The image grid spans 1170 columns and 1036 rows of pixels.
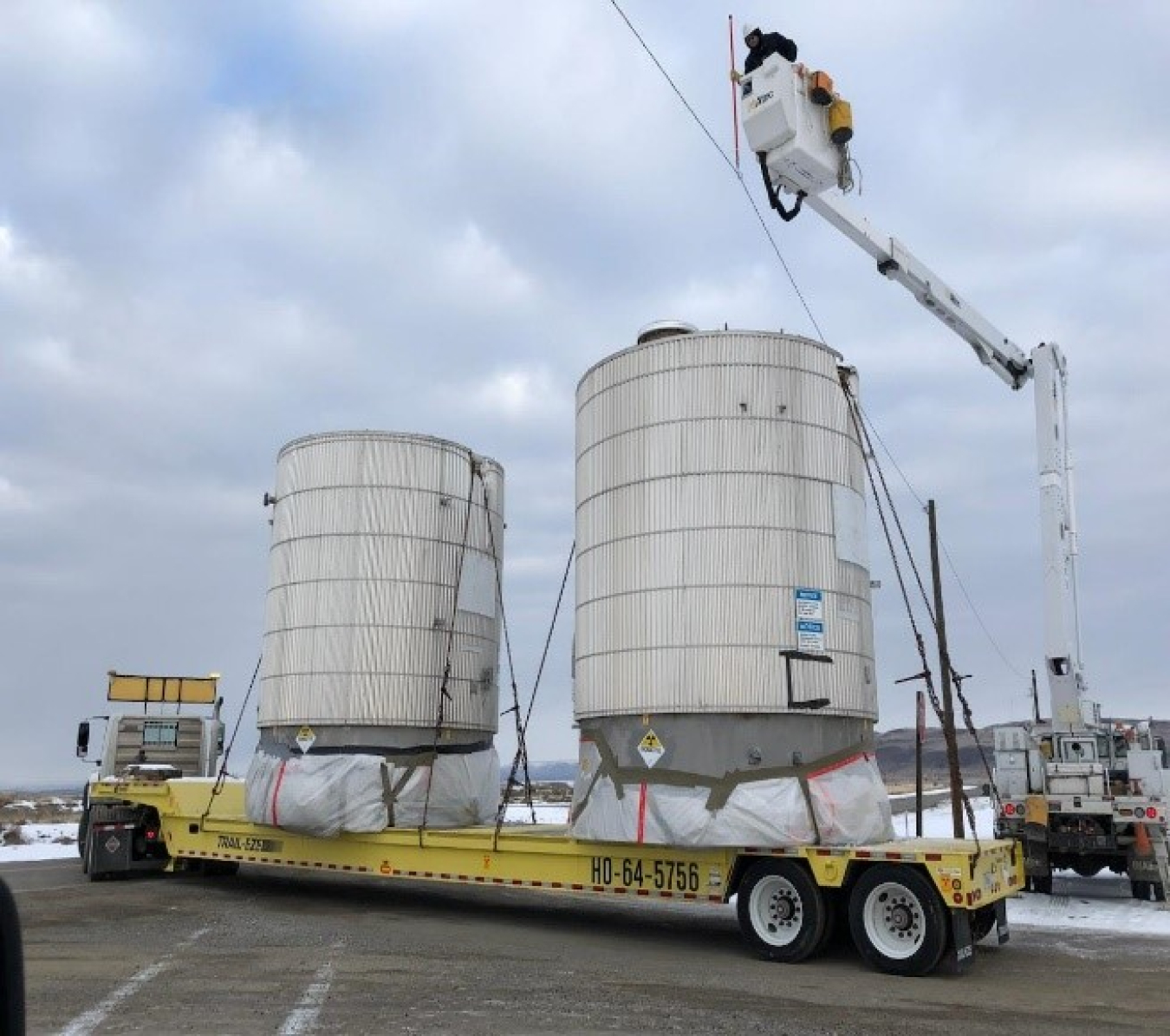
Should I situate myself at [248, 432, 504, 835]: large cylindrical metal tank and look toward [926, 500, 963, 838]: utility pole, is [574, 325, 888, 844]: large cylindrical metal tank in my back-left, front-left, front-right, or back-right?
front-right

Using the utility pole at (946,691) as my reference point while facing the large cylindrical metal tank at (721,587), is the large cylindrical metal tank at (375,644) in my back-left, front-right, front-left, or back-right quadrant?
front-right

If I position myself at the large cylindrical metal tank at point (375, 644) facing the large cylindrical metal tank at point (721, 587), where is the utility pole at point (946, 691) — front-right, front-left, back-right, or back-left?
front-left

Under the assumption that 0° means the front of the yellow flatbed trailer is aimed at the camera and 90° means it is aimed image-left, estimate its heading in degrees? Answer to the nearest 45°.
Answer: approximately 135°
